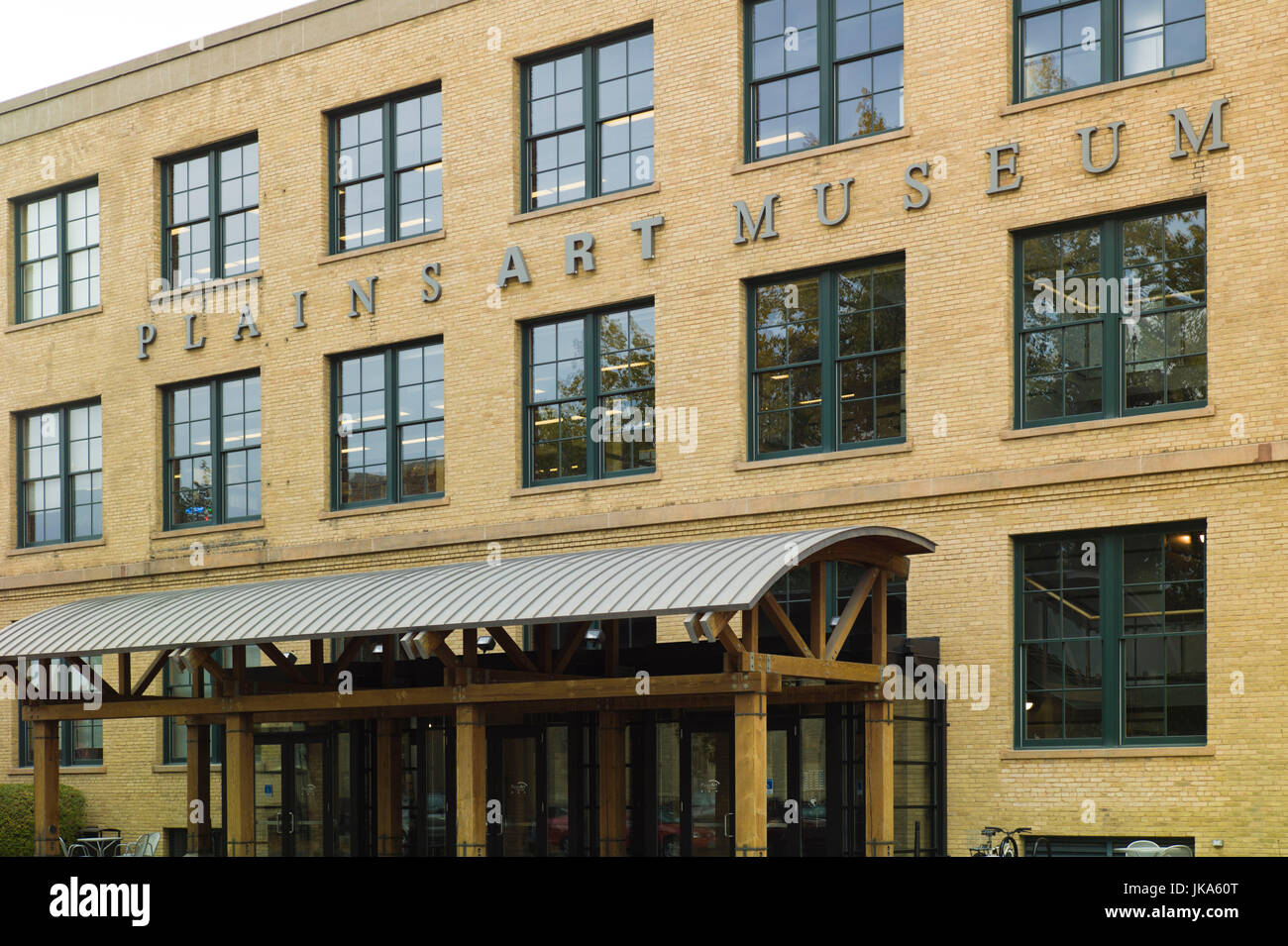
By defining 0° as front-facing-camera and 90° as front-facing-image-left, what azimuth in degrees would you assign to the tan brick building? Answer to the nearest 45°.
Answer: approximately 45°
